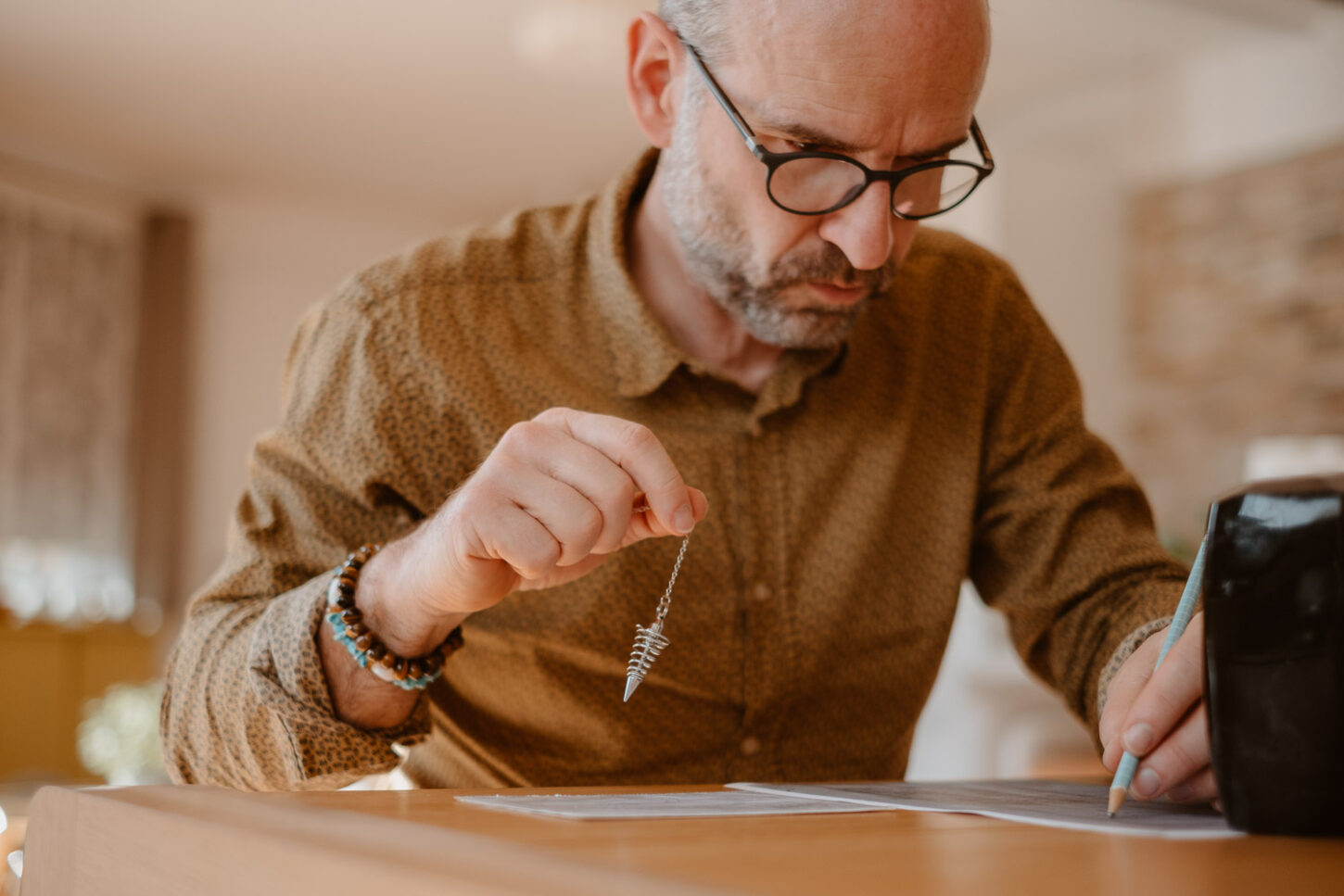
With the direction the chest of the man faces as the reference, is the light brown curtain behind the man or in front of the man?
behind

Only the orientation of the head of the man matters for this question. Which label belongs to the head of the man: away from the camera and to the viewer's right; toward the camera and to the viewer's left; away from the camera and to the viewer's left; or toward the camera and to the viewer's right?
toward the camera and to the viewer's right

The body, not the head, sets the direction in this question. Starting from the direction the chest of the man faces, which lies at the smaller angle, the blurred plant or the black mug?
the black mug

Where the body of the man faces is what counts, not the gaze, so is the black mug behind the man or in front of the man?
in front

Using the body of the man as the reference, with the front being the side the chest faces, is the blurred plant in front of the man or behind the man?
behind

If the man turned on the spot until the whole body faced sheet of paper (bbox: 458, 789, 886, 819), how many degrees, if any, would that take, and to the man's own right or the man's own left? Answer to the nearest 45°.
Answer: approximately 45° to the man's own right

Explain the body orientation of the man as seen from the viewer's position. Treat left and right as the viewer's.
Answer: facing the viewer and to the right of the viewer

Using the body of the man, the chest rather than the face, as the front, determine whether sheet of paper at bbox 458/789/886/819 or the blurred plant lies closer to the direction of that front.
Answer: the sheet of paper
